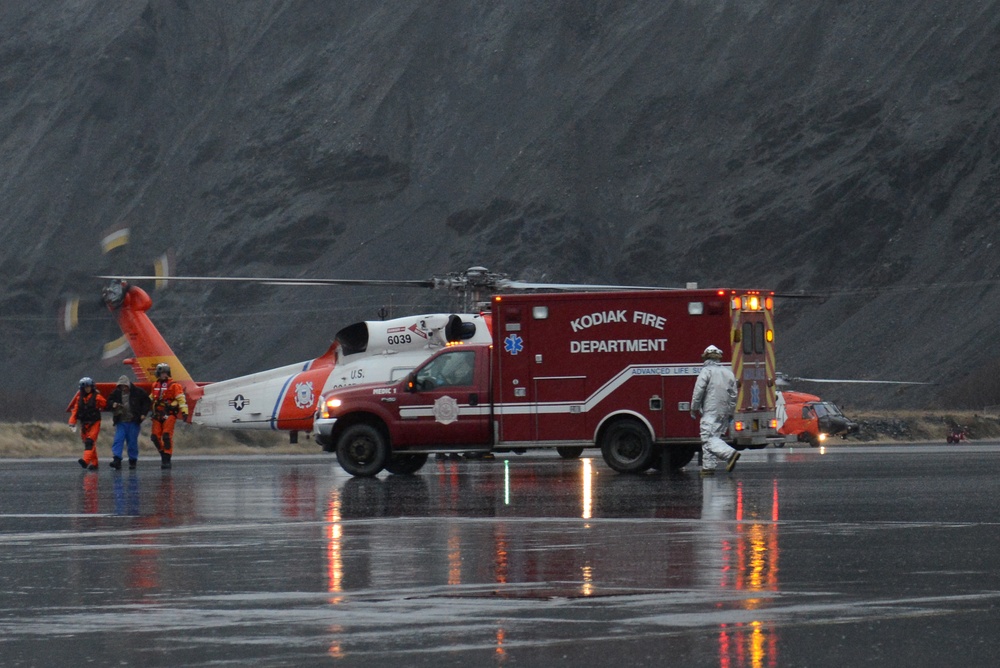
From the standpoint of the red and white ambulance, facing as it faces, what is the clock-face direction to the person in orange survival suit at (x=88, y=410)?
The person in orange survival suit is roughly at 1 o'clock from the red and white ambulance.

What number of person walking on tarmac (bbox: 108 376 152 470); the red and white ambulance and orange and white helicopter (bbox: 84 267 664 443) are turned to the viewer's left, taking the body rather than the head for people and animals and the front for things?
1

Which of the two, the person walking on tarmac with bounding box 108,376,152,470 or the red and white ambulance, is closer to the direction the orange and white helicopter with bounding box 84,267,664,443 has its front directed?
the red and white ambulance

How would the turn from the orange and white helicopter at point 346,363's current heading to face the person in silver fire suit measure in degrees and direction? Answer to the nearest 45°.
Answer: approximately 45° to its right

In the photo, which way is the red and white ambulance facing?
to the viewer's left

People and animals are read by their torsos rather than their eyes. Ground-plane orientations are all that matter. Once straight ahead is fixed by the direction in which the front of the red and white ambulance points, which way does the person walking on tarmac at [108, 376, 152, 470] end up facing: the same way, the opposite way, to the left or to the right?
to the left

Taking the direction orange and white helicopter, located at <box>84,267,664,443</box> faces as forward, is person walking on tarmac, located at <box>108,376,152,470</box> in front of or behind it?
behind

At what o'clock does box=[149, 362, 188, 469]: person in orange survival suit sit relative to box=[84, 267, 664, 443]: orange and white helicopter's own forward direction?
The person in orange survival suit is roughly at 5 o'clock from the orange and white helicopter.

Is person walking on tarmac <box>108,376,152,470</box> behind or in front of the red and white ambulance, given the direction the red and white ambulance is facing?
in front

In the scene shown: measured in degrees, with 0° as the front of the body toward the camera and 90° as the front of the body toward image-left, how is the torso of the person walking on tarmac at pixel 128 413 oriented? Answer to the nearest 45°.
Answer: approximately 0°

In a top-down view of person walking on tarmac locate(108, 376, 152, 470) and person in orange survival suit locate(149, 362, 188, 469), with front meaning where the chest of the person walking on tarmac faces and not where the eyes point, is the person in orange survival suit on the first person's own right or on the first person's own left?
on the first person's own left

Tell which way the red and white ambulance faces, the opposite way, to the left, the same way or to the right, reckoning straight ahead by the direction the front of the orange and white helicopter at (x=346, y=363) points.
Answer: the opposite way

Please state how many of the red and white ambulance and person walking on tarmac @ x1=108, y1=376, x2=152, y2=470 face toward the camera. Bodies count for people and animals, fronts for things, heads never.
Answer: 1

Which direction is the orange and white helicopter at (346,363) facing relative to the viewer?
to the viewer's right
